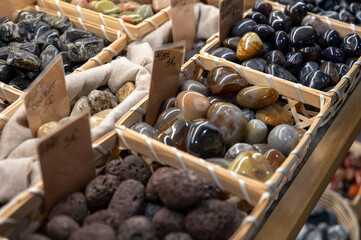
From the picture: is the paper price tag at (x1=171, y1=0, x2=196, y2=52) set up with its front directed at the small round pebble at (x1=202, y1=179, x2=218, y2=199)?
yes

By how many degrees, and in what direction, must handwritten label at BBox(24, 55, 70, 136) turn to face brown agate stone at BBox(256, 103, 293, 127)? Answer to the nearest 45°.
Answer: approximately 45° to its left

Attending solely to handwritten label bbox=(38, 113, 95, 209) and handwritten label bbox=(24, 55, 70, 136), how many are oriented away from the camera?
0

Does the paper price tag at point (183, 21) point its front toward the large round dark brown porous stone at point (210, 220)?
yes

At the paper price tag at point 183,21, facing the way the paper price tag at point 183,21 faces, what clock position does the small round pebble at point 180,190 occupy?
The small round pebble is roughly at 12 o'clock from the paper price tag.

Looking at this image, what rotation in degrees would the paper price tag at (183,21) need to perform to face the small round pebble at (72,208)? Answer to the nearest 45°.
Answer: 0° — it already faces it

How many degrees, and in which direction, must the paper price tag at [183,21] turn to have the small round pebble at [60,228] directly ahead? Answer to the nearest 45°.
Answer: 0° — it already faces it

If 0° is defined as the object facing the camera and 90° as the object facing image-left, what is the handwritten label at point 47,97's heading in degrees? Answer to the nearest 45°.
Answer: approximately 315°

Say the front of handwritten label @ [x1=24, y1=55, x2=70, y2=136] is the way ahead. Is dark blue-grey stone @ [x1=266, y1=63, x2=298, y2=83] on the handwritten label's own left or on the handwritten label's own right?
on the handwritten label's own left

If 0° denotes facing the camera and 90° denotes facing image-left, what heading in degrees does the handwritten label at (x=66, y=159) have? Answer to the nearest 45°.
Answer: approximately 315°
